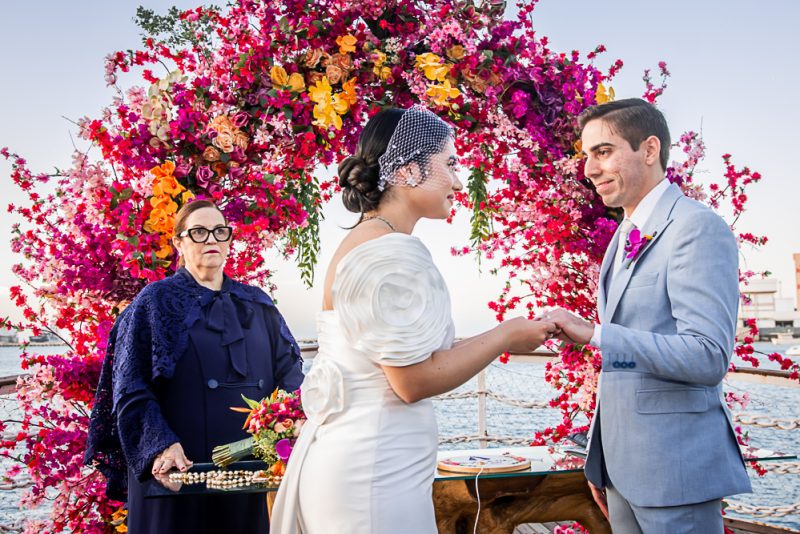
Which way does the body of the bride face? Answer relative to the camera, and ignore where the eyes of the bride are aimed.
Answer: to the viewer's right

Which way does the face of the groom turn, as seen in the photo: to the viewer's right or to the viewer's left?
to the viewer's left

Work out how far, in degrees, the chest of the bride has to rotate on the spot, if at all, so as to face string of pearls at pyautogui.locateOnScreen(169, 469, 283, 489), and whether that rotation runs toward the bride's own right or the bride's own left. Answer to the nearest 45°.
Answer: approximately 135° to the bride's own left

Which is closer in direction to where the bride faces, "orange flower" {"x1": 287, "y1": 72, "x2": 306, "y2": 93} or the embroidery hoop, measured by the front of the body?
the embroidery hoop

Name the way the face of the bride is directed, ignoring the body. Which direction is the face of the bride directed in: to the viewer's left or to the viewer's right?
to the viewer's right

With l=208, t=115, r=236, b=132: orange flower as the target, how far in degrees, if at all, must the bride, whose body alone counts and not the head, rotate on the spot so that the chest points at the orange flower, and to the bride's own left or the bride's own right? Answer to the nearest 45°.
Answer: approximately 135° to the bride's own left

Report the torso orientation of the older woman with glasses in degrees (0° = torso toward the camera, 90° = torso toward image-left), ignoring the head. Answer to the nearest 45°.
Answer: approximately 315°
